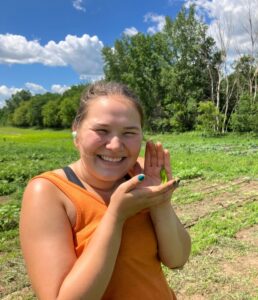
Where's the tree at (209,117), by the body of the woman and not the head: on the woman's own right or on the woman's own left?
on the woman's own left

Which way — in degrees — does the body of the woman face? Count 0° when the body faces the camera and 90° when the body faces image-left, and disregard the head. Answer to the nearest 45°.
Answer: approximately 315°
